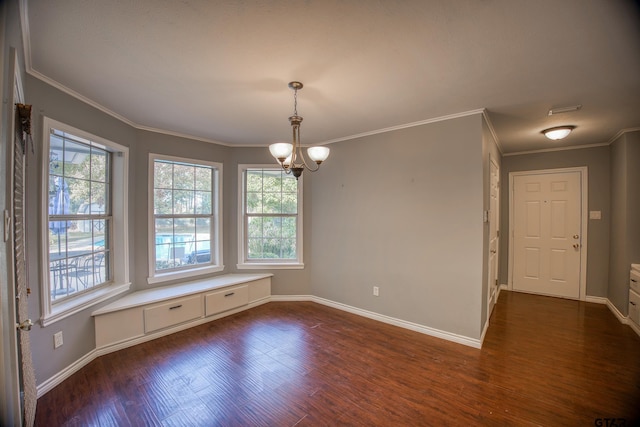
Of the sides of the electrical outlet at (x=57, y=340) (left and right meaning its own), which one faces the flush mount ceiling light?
front

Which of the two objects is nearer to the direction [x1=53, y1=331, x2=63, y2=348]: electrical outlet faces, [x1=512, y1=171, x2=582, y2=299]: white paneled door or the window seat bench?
the white paneled door

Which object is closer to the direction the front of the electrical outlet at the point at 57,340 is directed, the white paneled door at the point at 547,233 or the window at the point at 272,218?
the white paneled door

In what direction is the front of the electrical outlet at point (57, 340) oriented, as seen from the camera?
facing the viewer and to the right of the viewer
